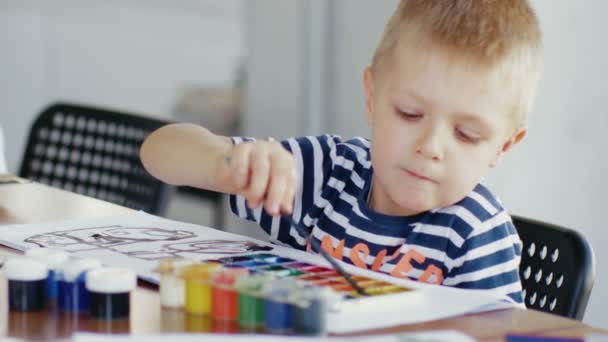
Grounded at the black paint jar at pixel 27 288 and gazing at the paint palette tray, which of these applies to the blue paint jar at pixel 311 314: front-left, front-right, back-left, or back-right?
front-right

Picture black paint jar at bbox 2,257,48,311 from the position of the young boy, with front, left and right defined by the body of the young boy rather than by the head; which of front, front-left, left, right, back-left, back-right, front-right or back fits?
front-right

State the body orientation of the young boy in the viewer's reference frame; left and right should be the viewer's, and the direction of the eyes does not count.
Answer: facing the viewer
